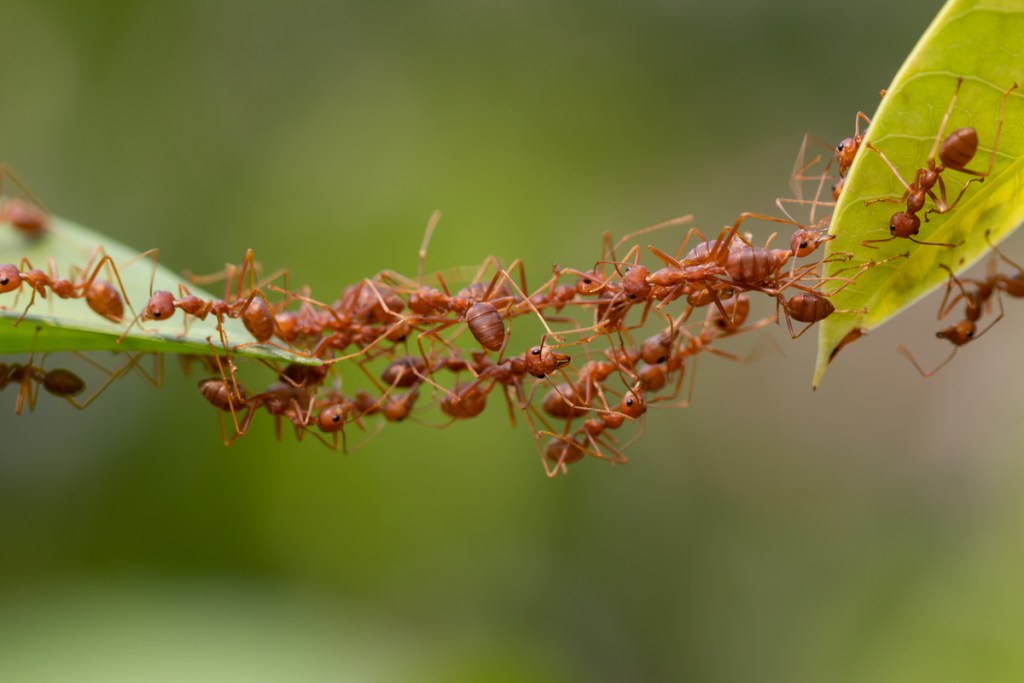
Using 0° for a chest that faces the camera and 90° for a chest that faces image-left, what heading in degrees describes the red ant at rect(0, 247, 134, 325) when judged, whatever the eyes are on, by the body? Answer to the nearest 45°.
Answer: approximately 90°

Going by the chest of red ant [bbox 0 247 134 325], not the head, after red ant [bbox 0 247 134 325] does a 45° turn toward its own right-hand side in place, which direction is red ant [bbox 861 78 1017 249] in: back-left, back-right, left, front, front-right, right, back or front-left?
back

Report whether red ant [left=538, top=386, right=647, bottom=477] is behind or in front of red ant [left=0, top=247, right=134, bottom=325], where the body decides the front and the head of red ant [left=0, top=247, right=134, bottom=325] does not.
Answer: behind
